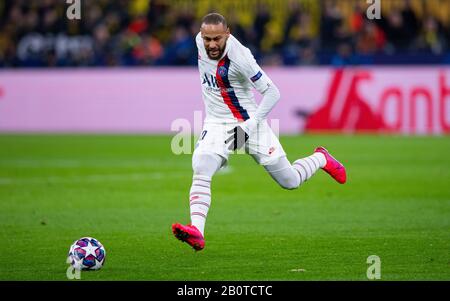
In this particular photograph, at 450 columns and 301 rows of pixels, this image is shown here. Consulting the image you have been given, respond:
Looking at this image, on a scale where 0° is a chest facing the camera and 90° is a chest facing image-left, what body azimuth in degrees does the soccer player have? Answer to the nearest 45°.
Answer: approximately 45°
